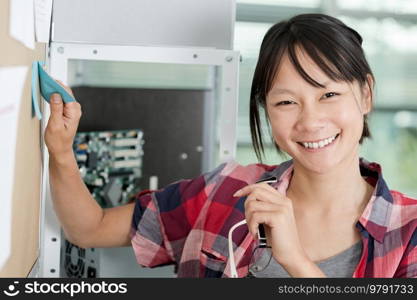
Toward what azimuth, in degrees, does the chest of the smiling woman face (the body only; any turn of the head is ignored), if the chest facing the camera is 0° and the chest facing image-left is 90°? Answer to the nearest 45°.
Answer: approximately 0°

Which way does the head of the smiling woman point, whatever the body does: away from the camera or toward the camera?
toward the camera
